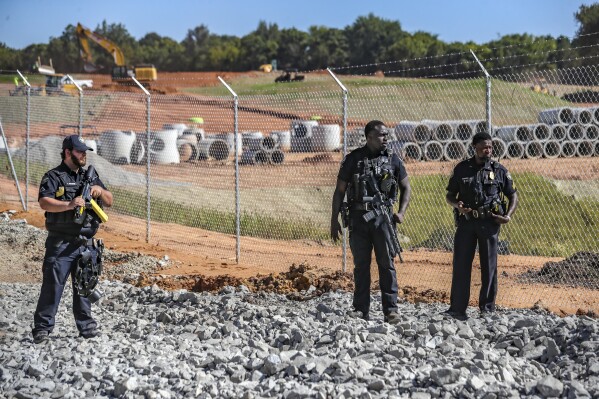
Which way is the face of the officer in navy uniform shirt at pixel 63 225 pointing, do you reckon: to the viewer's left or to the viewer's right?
to the viewer's right

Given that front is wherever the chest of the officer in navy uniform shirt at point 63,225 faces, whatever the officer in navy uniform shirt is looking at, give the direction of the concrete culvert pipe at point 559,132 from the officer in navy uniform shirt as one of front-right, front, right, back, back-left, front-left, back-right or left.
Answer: left

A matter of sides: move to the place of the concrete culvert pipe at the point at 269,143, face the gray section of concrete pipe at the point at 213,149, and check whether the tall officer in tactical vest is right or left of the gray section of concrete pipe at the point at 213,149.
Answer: left

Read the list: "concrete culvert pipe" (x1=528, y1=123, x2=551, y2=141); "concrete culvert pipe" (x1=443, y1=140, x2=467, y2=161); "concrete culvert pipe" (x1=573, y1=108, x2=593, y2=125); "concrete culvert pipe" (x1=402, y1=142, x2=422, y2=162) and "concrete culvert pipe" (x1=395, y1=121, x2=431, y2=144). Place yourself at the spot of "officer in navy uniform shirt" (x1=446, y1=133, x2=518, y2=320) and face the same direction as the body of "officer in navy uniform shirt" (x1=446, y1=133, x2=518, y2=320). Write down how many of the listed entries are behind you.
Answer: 5

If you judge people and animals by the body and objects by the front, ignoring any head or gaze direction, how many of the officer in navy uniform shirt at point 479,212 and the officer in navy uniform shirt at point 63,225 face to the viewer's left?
0

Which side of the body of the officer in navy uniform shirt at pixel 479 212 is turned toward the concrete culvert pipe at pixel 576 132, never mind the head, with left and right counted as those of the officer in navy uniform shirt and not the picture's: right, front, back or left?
back

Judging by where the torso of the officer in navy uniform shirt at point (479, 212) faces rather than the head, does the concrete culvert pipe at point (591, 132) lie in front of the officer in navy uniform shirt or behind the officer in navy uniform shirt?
behind

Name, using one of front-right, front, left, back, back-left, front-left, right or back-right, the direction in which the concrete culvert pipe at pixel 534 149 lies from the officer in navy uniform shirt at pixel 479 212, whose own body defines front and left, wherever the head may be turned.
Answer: back

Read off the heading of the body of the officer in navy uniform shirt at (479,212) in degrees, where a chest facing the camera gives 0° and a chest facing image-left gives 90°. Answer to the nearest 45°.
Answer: approximately 0°

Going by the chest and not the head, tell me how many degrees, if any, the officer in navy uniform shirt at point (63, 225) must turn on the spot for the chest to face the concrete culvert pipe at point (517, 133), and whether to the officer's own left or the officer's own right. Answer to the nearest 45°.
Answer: approximately 90° to the officer's own left

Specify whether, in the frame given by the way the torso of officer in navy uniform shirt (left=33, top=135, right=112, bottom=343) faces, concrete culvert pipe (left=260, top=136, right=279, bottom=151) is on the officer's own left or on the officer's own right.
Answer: on the officer's own left

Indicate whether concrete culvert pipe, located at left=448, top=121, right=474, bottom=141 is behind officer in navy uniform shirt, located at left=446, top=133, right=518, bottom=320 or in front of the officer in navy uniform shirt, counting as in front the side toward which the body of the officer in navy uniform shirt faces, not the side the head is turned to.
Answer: behind

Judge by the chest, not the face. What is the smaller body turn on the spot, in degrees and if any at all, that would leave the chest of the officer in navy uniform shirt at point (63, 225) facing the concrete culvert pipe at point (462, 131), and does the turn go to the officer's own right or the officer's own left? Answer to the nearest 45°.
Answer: approximately 90° to the officer's own left
